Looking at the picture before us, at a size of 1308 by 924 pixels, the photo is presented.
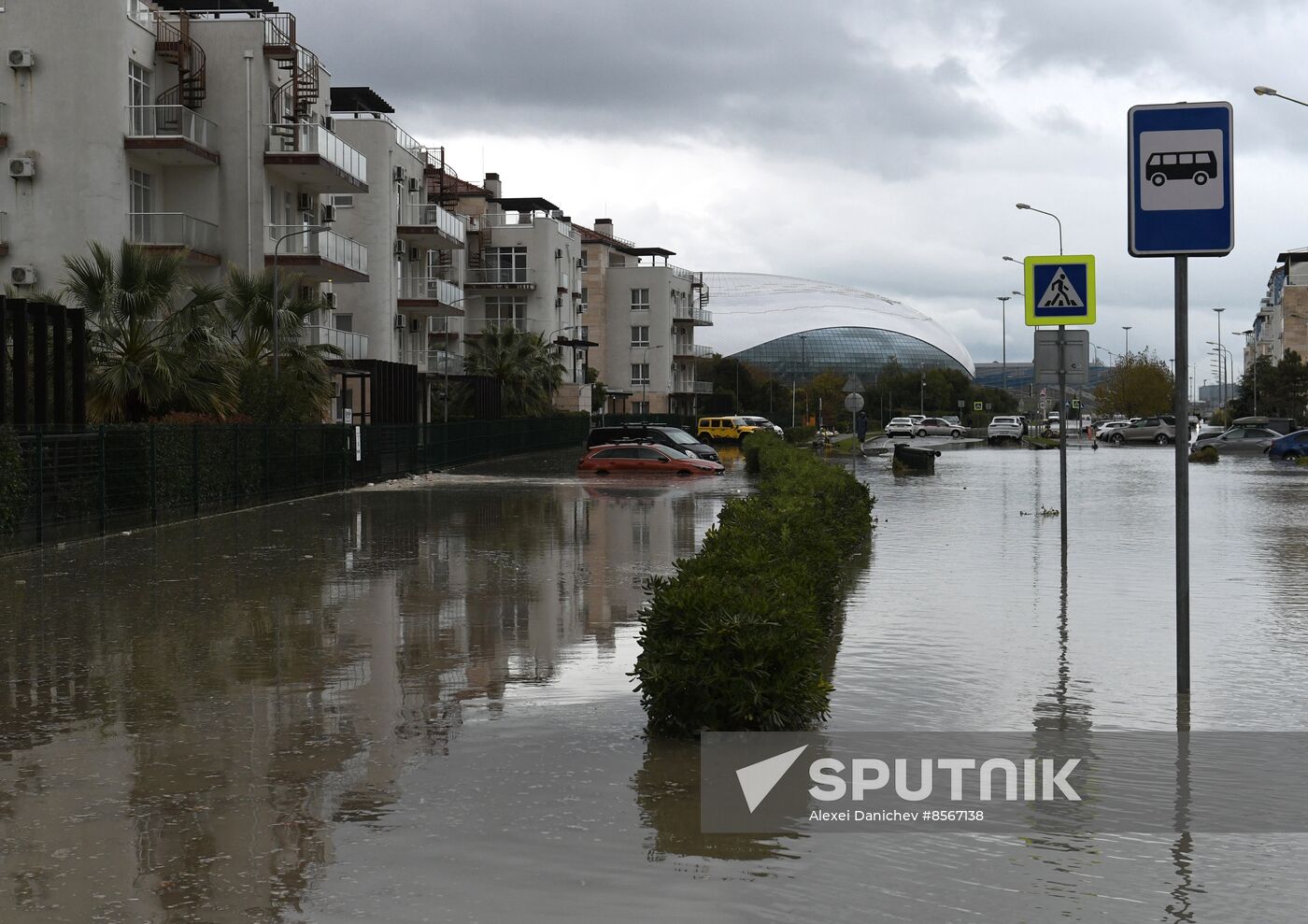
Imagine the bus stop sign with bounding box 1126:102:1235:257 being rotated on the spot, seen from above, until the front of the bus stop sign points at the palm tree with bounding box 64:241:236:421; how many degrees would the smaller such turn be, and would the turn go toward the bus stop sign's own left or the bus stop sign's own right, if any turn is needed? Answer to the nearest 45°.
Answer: approximately 135° to the bus stop sign's own right

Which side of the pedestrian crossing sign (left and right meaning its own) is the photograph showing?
front

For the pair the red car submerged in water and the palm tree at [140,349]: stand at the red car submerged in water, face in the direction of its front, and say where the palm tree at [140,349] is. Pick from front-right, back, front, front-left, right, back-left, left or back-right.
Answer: back-right

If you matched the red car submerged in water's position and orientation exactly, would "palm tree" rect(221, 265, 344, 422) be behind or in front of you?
behind

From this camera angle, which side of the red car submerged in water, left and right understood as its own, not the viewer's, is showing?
right

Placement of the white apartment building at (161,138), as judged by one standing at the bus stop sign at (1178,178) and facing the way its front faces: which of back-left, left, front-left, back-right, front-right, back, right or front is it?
back-right

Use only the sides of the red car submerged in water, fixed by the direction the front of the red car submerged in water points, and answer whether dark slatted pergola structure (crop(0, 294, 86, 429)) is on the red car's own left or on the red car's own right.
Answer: on the red car's own right

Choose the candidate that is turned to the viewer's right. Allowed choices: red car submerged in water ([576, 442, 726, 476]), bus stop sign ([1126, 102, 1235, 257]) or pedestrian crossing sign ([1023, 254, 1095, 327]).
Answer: the red car submerged in water

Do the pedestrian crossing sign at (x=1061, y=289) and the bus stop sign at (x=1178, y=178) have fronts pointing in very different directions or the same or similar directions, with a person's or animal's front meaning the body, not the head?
same or similar directions

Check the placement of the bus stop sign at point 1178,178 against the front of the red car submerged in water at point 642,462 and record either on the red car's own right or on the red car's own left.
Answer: on the red car's own right

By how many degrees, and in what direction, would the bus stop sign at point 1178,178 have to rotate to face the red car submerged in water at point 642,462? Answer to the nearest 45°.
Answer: approximately 135° to its right

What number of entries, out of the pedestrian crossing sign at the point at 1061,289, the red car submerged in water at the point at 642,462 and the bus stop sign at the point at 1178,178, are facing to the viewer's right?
1

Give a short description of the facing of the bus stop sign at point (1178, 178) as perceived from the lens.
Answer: facing the viewer

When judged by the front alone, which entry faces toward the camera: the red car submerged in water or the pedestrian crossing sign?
the pedestrian crossing sign

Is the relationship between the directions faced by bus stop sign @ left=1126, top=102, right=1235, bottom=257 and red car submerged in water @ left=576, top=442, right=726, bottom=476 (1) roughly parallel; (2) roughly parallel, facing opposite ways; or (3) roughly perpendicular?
roughly perpendicular

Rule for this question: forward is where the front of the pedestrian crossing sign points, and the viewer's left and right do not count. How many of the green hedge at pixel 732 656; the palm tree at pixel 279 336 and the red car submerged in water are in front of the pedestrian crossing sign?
1
